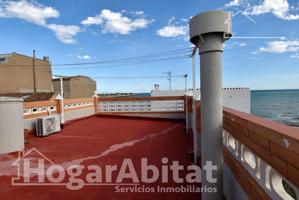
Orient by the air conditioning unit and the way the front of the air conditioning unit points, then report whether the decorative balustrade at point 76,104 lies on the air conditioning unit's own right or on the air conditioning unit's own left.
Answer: on the air conditioning unit's own left

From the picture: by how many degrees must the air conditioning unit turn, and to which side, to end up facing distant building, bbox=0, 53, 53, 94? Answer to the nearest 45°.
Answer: approximately 135° to its left

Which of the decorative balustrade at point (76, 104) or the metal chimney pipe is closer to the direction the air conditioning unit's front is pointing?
the metal chimney pipe

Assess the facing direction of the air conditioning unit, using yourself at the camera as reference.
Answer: facing the viewer and to the right of the viewer

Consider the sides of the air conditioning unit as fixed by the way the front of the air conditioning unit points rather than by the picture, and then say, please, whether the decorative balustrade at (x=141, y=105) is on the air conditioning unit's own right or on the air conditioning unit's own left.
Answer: on the air conditioning unit's own left

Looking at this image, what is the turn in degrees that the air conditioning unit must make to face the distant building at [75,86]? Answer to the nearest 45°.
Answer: approximately 135° to its left

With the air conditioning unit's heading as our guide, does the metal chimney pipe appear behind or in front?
in front

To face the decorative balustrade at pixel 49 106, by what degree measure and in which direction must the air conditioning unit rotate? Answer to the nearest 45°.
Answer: approximately 135° to its left
